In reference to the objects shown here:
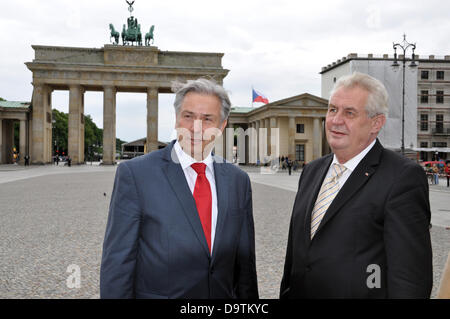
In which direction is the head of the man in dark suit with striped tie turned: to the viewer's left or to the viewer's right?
to the viewer's left

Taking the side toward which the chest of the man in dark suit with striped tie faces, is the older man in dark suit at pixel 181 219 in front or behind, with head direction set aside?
in front

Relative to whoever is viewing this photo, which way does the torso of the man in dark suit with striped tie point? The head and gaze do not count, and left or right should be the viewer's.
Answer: facing the viewer and to the left of the viewer

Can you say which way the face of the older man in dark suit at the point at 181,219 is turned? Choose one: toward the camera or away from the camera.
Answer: toward the camera
